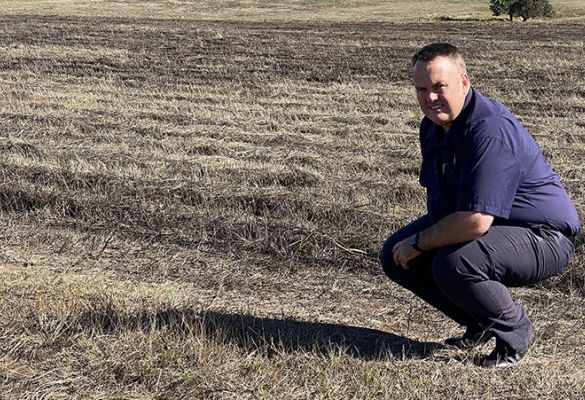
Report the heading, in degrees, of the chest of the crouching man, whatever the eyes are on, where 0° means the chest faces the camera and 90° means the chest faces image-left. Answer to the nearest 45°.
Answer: approximately 45°

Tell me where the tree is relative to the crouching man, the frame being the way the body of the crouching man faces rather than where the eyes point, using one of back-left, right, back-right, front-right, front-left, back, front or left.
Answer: back-right
